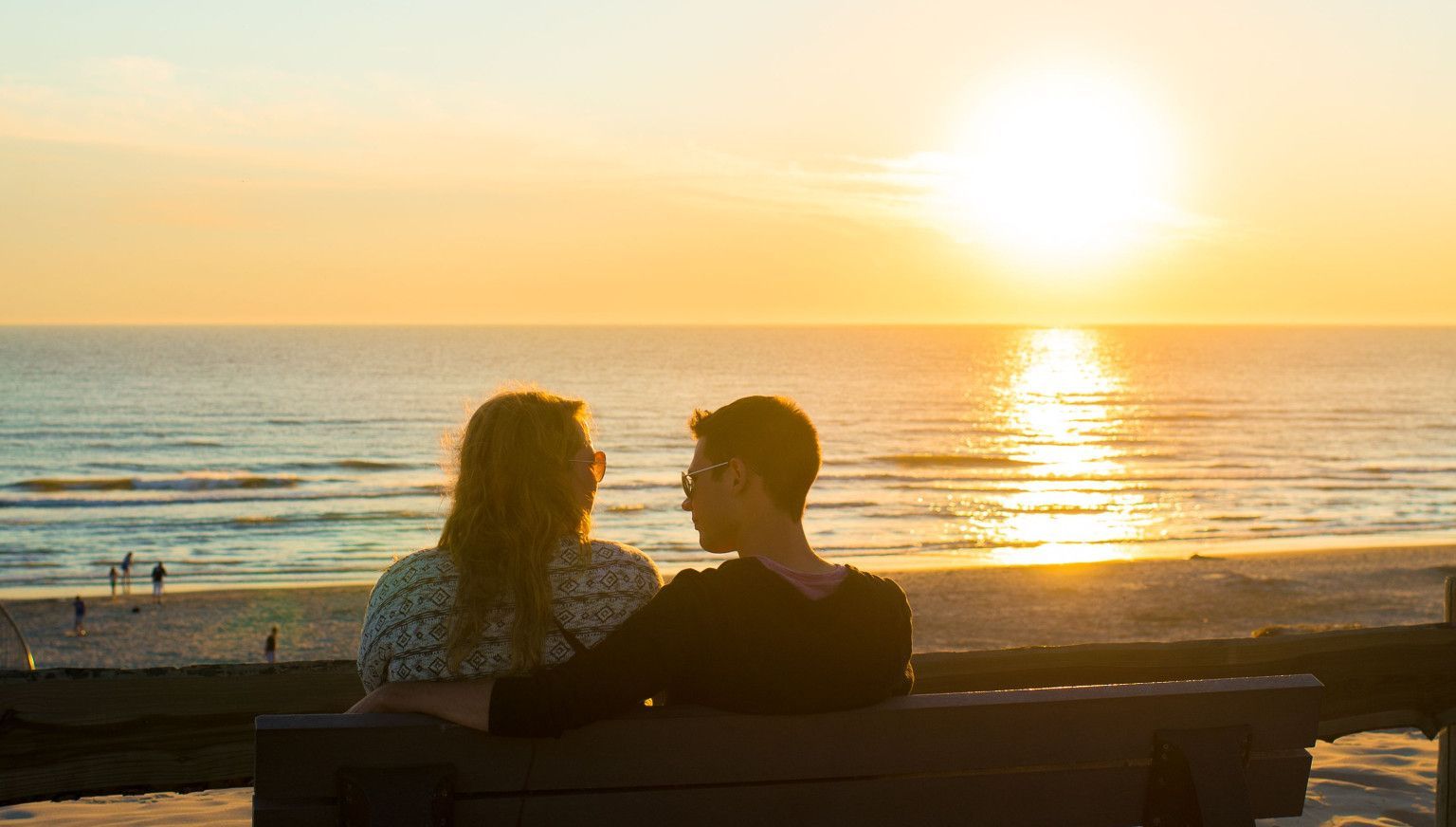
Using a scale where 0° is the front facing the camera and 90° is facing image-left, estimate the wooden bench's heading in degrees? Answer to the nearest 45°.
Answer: approximately 180°

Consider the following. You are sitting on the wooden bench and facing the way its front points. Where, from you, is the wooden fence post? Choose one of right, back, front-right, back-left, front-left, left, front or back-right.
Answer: front-right

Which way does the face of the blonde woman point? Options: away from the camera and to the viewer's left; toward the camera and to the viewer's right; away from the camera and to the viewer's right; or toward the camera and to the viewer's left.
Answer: away from the camera and to the viewer's right
